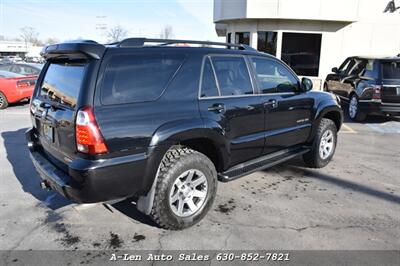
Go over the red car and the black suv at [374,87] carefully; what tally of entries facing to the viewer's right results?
0

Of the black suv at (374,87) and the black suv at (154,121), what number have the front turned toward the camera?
0

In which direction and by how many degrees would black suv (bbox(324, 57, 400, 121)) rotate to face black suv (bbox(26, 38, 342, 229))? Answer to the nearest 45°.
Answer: approximately 135° to its left

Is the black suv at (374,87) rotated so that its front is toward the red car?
no

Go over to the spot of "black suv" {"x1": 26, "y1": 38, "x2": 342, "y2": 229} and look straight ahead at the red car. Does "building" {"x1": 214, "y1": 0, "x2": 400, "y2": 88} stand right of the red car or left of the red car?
right

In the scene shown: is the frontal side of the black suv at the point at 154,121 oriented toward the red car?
no

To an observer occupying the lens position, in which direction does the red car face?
facing away from the viewer and to the left of the viewer

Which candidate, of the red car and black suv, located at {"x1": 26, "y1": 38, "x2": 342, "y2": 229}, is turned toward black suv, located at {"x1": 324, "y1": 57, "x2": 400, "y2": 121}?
black suv, located at {"x1": 26, "y1": 38, "x2": 342, "y2": 229}

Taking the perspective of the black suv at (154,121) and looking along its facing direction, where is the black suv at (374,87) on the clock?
the black suv at (374,87) is roughly at 12 o'clock from the black suv at (154,121).

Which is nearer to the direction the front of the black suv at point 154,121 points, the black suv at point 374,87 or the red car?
the black suv

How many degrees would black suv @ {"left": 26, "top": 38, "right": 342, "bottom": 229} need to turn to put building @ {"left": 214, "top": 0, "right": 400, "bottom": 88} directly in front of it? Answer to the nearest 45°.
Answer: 0° — it already faces it

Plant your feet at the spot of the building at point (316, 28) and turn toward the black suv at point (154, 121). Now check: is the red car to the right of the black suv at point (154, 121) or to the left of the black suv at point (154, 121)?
right

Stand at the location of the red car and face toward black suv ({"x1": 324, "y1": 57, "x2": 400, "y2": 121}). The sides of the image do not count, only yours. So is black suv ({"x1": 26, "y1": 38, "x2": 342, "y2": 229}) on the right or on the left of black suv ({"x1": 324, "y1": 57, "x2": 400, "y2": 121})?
right

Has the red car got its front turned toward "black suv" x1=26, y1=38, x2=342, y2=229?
no

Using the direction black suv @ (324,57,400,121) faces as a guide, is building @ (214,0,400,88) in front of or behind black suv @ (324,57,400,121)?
in front

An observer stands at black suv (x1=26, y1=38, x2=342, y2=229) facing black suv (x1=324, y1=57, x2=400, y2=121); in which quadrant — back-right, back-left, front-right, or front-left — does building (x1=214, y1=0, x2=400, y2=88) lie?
front-left

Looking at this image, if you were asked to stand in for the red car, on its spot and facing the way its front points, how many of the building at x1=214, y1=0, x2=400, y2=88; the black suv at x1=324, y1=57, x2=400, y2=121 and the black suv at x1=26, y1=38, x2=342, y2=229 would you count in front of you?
0
